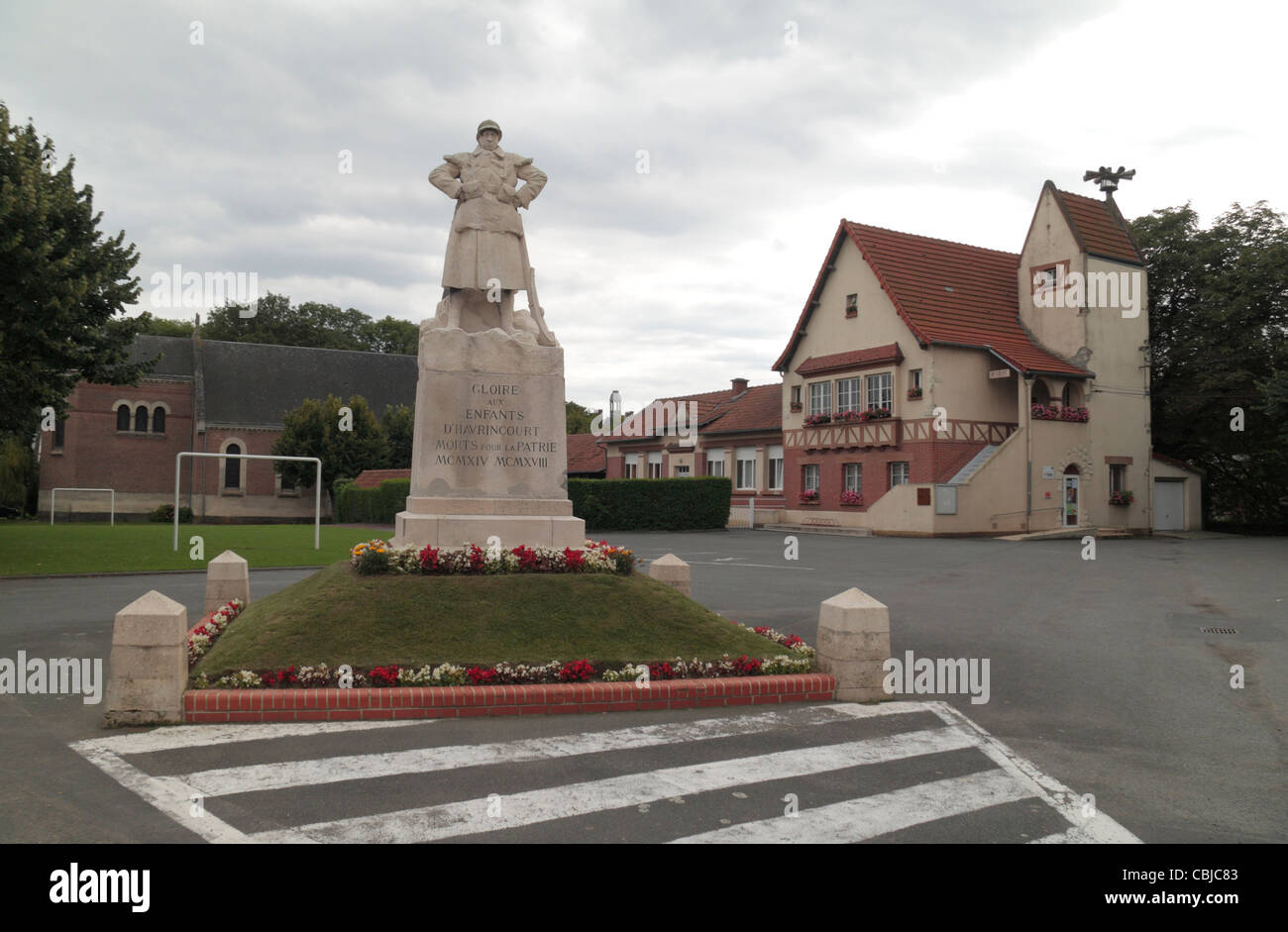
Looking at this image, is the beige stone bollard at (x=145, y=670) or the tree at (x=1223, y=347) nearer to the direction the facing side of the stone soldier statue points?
the beige stone bollard

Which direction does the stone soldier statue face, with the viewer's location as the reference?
facing the viewer

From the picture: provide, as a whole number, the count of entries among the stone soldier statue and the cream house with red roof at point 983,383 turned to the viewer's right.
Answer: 0

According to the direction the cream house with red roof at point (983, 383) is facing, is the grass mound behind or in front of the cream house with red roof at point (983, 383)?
in front

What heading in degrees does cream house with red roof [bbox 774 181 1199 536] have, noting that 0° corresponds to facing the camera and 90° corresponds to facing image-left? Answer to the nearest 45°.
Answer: approximately 45°
